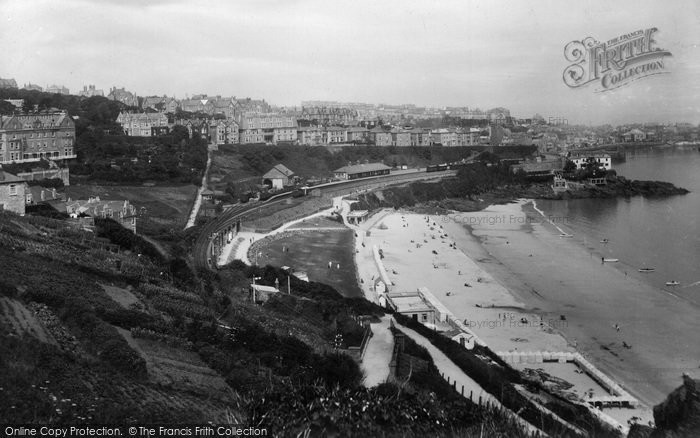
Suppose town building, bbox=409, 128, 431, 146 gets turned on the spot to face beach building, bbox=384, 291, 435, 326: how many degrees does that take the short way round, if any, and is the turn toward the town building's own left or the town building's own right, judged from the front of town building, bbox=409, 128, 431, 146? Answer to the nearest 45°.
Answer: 0° — it already faces it

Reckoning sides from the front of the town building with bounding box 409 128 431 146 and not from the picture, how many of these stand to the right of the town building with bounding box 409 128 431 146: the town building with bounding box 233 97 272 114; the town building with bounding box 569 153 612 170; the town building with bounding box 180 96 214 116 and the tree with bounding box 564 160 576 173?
2

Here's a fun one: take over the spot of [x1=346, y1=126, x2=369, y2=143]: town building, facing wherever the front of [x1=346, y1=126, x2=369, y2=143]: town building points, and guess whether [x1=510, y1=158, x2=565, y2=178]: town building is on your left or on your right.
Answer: on your left

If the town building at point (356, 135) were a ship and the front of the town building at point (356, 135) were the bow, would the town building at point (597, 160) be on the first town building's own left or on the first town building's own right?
on the first town building's own left

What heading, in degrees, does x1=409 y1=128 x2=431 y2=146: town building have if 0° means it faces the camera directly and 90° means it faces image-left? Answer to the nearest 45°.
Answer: approximately 0°

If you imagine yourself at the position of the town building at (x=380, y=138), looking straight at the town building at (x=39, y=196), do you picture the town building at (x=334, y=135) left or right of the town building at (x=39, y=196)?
right

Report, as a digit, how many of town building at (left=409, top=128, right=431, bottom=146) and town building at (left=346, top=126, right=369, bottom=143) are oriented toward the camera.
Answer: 2

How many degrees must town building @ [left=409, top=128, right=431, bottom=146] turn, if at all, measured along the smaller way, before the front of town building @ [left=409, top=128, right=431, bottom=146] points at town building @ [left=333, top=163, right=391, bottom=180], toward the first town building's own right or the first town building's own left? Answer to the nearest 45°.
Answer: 0° — it already faces it

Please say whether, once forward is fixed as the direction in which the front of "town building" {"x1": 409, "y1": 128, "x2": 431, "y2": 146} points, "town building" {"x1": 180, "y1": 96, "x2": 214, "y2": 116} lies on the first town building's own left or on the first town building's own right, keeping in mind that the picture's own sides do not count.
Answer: on the first town building's own right

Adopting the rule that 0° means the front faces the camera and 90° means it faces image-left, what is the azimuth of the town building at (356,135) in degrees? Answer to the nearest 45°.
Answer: approximately 0°
